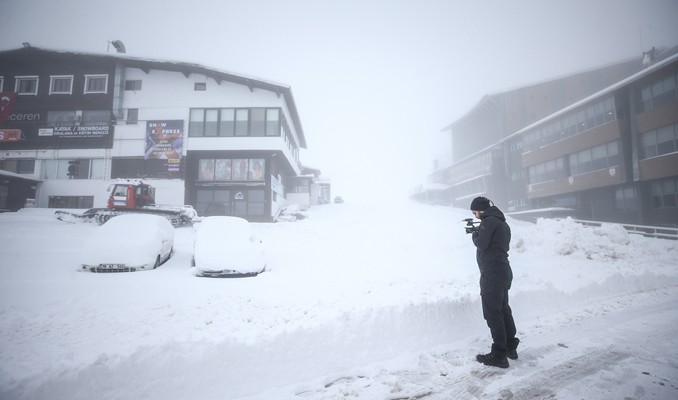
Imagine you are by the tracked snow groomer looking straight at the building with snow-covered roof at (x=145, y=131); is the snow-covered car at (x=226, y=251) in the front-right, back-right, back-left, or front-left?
back-right

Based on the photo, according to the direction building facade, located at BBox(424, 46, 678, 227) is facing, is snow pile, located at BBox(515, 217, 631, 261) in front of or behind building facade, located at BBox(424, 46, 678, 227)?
in front

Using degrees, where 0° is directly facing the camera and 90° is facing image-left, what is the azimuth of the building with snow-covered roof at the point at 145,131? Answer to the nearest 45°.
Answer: approximately 0°

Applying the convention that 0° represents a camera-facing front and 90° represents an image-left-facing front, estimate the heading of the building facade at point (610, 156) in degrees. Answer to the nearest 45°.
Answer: approximately 45°

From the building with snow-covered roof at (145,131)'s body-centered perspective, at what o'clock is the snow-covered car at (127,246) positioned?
The snow-covered car is roughly at 12 o'clock from the building with snow-covered roof.

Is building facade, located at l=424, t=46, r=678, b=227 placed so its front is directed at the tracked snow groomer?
yes

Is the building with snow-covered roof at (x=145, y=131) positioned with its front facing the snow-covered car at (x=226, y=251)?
yes

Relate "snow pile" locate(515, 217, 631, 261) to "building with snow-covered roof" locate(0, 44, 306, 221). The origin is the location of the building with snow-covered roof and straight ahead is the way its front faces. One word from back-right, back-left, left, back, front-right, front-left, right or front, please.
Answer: front-left

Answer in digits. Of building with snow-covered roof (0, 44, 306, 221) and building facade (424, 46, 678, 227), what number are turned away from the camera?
0

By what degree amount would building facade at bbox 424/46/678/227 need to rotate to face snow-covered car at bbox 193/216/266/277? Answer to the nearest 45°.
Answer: approximately 45° to its left
